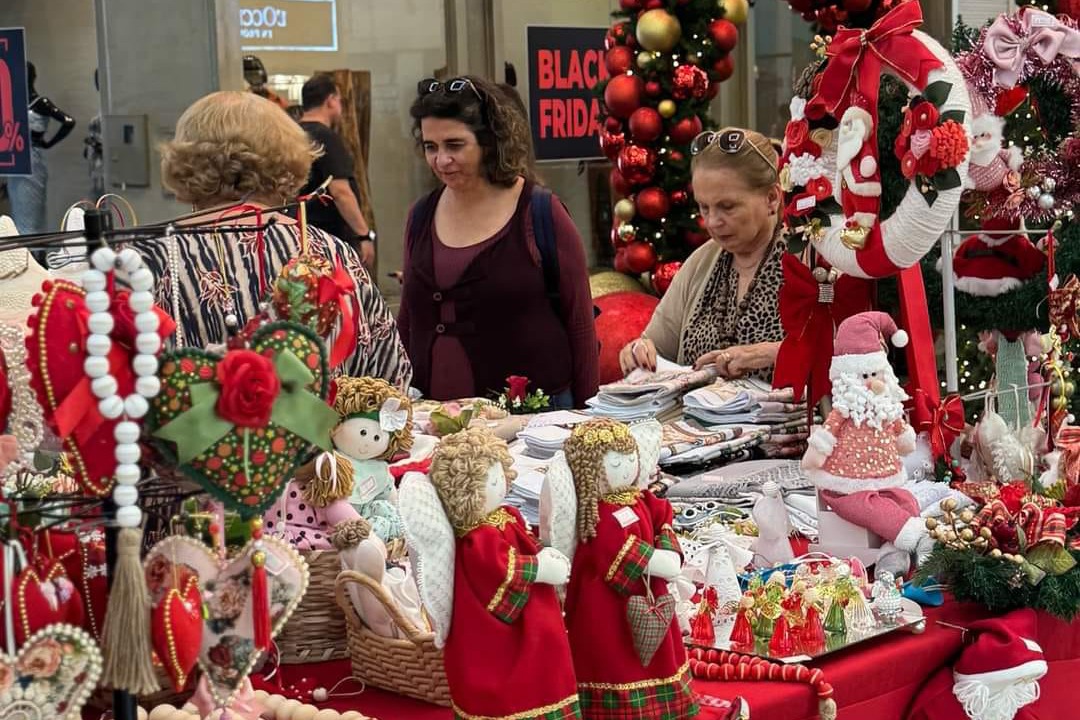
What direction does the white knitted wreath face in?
toward the camera

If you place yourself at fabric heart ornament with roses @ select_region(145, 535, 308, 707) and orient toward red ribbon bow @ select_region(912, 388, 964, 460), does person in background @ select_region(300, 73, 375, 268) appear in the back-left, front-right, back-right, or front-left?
front-left

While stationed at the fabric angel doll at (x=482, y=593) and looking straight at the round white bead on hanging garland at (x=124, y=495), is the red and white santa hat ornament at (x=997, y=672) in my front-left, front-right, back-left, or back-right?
back-left

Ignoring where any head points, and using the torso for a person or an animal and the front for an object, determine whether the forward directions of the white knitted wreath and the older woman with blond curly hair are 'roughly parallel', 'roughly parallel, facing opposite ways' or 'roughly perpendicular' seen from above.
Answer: roughly parallel, facing opposite ways

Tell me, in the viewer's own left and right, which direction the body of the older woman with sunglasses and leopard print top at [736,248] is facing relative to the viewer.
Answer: facing the viewer and to the left of the viewer

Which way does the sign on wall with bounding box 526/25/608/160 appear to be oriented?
toward the camera

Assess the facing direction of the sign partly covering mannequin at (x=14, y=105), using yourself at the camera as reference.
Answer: facing the viewer

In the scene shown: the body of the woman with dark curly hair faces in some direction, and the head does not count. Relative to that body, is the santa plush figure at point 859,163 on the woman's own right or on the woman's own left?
on the woman's own left

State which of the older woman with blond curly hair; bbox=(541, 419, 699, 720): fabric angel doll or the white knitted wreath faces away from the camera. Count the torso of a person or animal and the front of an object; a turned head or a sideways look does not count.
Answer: the older woman with blond curly hair

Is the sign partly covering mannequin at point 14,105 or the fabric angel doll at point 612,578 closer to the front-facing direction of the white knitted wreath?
the fabric angel doll

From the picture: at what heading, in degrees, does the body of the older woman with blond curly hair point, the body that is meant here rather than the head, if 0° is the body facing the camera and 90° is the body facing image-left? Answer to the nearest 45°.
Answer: approximately 180°

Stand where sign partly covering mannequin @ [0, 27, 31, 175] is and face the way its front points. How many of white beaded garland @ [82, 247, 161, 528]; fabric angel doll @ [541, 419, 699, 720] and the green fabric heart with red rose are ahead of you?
3

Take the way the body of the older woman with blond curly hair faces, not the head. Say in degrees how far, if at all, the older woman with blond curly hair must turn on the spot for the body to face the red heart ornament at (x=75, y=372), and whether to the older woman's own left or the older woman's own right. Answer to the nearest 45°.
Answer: approximately 180°

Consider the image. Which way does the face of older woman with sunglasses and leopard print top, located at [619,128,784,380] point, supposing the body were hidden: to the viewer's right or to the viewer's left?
to the viewer's left

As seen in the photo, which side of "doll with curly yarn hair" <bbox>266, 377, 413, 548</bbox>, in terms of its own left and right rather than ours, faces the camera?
front

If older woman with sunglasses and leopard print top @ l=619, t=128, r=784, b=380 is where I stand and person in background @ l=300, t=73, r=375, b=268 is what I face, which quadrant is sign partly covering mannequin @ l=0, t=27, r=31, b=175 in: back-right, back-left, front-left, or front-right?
front-left
